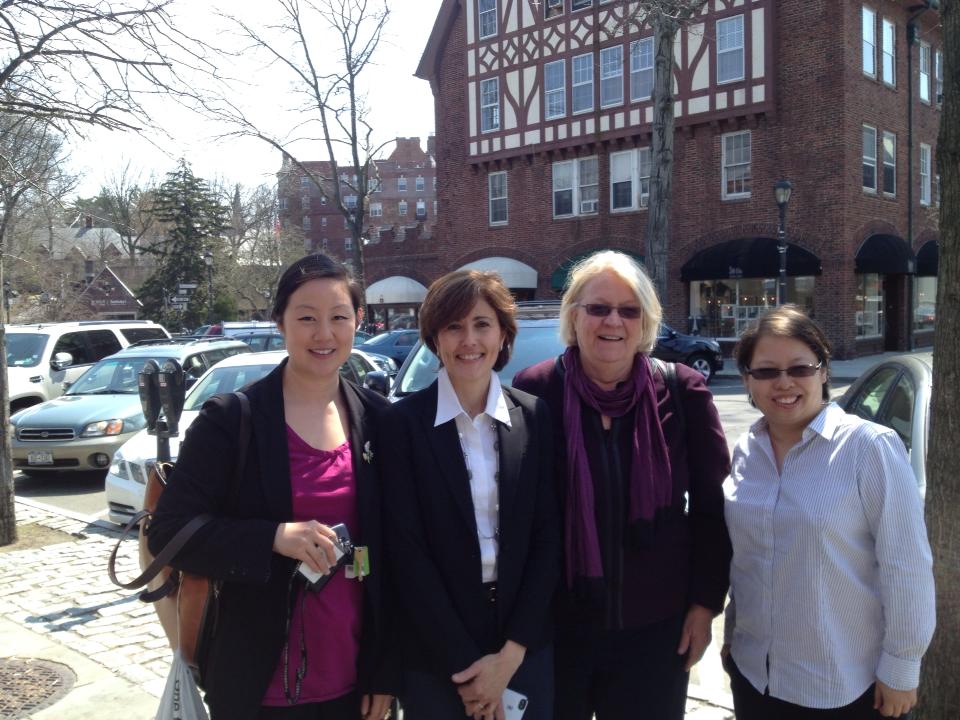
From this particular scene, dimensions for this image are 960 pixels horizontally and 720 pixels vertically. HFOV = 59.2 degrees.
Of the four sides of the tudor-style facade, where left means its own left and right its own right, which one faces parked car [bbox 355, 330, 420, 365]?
front

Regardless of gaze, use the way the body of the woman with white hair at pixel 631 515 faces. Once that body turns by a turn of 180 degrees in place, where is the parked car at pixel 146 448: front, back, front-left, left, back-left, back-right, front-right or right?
front-left

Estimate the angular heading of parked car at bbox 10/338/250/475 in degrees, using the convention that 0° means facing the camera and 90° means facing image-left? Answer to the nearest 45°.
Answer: approximately 45°

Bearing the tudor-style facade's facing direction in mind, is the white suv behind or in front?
in front

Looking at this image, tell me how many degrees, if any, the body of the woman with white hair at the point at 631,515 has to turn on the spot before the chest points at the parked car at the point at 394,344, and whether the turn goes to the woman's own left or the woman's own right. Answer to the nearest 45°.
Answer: approximately 180°

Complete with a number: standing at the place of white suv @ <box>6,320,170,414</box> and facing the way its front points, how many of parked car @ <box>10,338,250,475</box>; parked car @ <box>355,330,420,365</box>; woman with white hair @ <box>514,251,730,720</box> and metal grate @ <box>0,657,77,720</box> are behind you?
1

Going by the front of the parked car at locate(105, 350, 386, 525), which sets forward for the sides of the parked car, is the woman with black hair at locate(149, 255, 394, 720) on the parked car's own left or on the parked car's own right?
on the parked car's own left

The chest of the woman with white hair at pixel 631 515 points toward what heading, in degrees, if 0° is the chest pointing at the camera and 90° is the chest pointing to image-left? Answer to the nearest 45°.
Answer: approximately 0°

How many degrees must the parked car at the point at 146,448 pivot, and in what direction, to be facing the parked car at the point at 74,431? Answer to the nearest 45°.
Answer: approximately 90° to its right

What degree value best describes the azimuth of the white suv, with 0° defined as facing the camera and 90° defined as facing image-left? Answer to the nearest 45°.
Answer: approximately 45°

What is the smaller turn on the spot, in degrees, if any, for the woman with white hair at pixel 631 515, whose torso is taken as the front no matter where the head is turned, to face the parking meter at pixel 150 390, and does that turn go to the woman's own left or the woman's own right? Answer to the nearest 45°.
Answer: approximately 135° to the woman's own right

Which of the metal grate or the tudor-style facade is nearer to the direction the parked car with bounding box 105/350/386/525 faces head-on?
the metal grate

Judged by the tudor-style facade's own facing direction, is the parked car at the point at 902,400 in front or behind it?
in front
